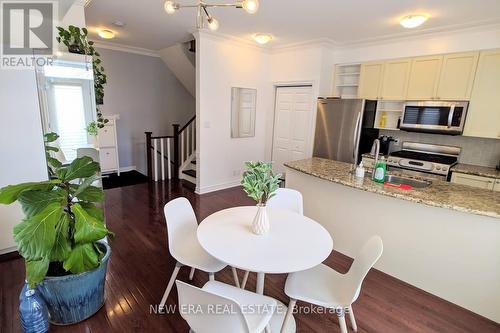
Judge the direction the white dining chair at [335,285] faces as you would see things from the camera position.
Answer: facing to the left of the viewer

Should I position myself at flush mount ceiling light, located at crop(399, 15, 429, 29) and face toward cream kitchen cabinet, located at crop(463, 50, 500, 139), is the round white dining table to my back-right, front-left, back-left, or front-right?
back-right

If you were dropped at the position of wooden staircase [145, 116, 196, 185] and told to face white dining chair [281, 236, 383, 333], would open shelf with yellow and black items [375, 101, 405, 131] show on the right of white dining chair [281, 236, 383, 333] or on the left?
left

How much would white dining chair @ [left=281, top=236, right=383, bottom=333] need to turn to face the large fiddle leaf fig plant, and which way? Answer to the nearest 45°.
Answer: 0° — it already faces it

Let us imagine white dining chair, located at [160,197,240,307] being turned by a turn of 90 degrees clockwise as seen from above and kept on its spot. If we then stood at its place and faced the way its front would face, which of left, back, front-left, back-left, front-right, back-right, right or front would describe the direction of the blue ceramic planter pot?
front-right

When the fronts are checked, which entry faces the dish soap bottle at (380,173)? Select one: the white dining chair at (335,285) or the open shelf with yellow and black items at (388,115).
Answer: the open shelf with yellow and black items

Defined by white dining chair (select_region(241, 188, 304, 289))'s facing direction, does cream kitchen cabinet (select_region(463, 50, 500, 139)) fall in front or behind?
behind
